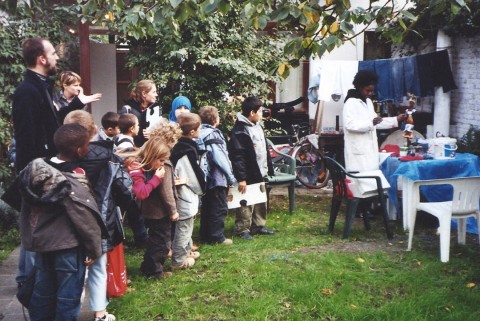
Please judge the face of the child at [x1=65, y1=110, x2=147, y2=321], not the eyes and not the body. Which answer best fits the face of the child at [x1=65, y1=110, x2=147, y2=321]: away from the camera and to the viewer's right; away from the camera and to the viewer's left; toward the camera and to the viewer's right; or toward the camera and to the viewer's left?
away from the camera and to the viewer's right

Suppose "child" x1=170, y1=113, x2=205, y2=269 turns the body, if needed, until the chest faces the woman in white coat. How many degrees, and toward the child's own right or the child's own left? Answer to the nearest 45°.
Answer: approximately 45° to the child's own left

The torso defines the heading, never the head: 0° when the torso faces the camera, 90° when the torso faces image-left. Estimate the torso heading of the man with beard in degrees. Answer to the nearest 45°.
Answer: approximately 270°

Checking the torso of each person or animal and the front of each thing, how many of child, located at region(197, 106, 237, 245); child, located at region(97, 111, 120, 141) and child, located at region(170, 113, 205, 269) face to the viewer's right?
3

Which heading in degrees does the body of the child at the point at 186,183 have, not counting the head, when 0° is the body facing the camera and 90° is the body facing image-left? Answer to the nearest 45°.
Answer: approximately 270°

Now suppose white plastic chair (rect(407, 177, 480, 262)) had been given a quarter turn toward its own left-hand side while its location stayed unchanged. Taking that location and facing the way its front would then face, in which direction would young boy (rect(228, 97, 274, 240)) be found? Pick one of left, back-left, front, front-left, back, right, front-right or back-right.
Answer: front-right

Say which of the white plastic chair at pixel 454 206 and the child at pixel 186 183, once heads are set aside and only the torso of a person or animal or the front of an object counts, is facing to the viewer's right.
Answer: the child

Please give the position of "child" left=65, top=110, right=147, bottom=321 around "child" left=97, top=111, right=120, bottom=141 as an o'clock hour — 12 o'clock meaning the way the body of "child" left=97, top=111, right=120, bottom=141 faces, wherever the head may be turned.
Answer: "child" left=65, top=110, right=147, bottom=321 is roughly at 3 o'clock from "child" left=97, top=111, right=120, bottom=141.
